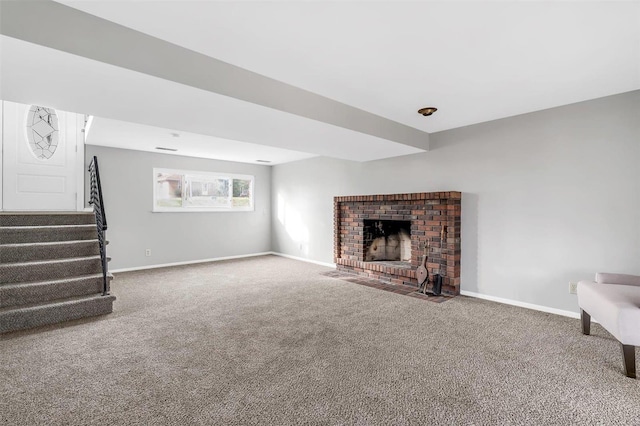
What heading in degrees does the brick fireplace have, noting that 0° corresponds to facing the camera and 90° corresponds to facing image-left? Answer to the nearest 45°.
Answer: approximately 45°

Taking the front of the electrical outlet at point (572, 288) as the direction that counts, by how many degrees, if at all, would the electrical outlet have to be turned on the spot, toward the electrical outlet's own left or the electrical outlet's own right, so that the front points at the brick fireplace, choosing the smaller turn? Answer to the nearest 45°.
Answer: approximately 90° to the electrical outlet's own right

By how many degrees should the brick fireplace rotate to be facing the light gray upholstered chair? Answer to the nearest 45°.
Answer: approximately 90° to its left

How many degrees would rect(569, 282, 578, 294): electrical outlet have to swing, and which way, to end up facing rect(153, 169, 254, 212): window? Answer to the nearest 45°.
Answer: approximately 90° to its right

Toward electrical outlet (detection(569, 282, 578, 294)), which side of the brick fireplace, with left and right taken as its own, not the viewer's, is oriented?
left

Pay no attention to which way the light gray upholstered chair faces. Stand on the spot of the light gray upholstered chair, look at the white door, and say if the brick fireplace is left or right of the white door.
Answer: right
